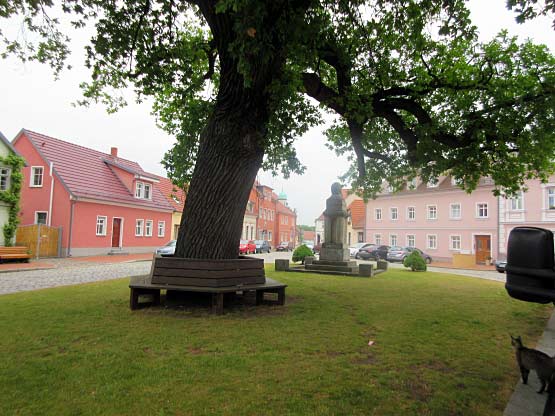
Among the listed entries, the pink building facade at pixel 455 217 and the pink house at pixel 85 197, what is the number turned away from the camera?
0

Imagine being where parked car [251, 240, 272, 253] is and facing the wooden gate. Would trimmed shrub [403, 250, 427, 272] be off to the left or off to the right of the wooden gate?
left

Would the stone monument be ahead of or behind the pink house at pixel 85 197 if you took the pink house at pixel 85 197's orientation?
ahead

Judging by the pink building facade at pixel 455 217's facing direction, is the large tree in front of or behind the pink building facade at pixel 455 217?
in front

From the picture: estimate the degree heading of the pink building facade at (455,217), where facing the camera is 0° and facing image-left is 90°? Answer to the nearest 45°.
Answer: approximately 45°

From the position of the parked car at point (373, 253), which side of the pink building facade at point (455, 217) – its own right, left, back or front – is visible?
front

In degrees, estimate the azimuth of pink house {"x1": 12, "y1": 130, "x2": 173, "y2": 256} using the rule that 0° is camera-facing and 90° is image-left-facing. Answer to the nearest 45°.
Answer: approximately 315°

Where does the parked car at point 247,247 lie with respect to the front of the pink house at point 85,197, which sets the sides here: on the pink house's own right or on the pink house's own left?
on the pink house's own left

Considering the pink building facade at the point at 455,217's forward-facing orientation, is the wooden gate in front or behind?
in front

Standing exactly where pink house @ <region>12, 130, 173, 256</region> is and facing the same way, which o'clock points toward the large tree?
The large tree is roughly at 1 o'clock from the pink house.
